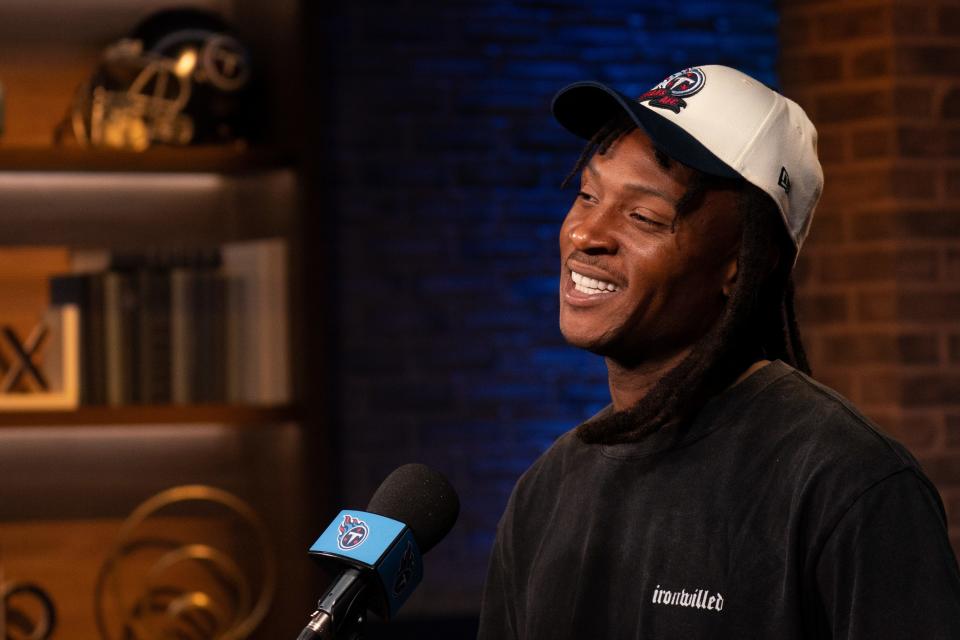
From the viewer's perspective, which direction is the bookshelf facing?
toward the camera

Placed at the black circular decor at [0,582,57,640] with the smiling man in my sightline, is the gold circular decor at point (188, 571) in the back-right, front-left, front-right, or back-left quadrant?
front-left

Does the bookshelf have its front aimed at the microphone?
yes

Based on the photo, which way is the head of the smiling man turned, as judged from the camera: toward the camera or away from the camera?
toward the camera
